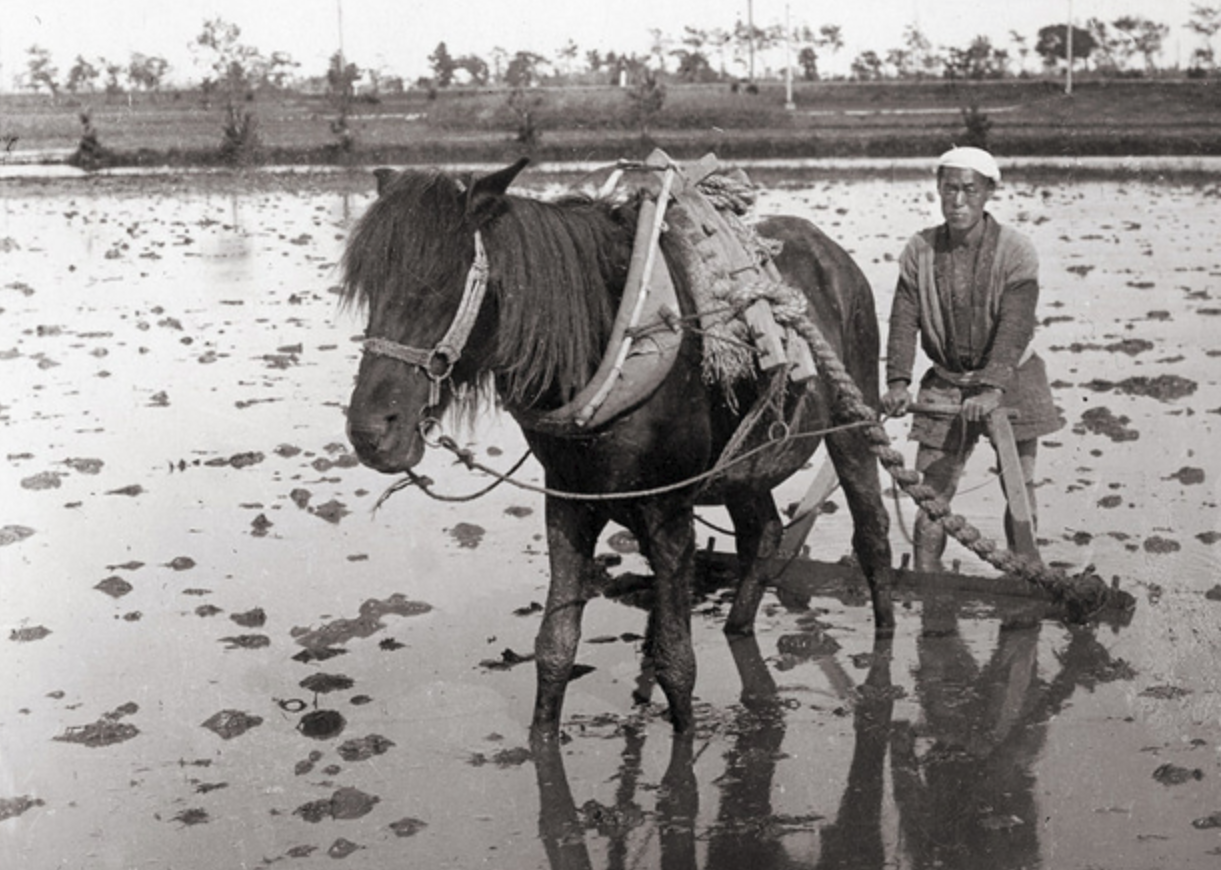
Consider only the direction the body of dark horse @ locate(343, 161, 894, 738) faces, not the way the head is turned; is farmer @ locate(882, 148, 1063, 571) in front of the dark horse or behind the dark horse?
behind

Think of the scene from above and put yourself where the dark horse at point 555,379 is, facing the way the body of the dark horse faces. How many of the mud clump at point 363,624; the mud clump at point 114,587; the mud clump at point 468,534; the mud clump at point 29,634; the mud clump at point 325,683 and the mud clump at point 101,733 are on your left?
0

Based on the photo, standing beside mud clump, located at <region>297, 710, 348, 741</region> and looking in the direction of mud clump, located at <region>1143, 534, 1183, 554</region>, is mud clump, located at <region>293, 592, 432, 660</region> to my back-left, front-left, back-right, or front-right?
front-left

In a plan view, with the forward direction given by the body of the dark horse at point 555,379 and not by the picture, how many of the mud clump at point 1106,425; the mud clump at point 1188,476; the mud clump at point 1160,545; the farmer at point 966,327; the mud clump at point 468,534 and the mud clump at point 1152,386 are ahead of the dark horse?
0

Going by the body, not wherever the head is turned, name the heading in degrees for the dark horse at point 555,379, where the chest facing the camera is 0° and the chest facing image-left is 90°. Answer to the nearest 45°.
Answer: approximately 45°

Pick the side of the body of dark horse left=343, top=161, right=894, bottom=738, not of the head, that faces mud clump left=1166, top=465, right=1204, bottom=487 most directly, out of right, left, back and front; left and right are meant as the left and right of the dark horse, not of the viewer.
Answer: back

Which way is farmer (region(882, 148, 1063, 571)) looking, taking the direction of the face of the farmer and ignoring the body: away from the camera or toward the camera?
toward the camera

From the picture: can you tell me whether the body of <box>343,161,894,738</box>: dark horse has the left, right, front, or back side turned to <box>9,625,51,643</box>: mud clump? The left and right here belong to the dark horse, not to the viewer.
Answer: right

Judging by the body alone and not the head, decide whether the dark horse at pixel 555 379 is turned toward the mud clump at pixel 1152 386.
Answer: no

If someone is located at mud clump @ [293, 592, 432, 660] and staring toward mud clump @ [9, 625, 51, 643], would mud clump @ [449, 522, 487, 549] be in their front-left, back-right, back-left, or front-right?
back-right

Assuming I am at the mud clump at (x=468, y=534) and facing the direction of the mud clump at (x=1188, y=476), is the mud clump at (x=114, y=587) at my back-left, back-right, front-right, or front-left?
back-right

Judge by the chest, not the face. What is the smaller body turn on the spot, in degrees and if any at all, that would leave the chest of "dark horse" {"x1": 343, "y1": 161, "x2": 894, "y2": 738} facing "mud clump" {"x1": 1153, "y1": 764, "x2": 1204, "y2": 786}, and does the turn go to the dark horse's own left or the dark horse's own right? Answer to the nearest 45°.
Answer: approximately 135° to the dark horse's own left

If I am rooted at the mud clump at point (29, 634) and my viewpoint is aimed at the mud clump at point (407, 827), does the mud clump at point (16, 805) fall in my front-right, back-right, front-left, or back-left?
front-right

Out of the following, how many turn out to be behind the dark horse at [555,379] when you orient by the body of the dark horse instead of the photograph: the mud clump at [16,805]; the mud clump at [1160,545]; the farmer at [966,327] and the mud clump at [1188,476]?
3

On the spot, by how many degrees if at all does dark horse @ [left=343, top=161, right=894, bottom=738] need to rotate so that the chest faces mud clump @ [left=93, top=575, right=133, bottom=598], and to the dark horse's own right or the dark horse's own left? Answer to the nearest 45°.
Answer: approximately 90° to the dark horse's own right
